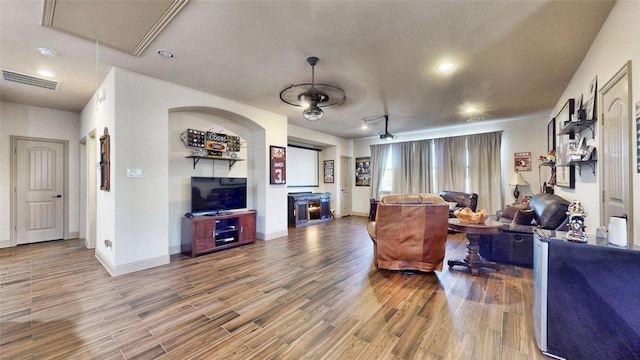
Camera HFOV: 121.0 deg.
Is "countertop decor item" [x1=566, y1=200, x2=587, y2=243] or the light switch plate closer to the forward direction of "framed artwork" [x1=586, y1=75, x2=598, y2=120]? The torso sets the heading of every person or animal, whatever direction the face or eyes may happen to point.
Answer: the light switch plate

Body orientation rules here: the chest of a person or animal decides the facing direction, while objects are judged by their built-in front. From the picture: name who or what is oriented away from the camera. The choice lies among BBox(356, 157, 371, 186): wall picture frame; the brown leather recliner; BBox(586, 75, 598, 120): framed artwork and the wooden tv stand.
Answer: the brown leather recliner

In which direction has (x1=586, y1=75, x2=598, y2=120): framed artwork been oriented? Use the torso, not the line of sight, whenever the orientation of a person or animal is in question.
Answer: to the viewer's left

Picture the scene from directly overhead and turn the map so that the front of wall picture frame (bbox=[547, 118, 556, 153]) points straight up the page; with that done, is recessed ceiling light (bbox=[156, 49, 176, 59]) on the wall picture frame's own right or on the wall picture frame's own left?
on the wall picture frame's own left

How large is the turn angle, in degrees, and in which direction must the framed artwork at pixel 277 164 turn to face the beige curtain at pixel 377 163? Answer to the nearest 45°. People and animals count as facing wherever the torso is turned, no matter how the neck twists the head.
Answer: approximately 90° to its left

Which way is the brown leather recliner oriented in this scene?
away from the camera

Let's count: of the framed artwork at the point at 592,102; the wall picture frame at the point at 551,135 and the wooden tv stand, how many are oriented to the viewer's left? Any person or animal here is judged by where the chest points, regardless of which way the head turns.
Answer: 2

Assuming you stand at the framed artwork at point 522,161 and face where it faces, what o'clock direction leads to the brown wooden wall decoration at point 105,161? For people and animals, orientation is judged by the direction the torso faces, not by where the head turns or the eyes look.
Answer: the brown wooden wall decoration at point 105,161 is roughly at 1 o'clock from the framed artwork at point 522,161.

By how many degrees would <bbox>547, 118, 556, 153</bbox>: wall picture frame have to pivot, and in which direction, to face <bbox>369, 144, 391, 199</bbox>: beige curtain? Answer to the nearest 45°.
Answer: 0° — it already faces it

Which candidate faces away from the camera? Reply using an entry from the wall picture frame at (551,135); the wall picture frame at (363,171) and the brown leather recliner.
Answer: the brown leather recliner
